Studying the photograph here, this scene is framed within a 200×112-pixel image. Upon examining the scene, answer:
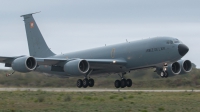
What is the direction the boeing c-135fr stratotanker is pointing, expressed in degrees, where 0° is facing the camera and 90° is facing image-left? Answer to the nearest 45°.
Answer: approximately 315°
